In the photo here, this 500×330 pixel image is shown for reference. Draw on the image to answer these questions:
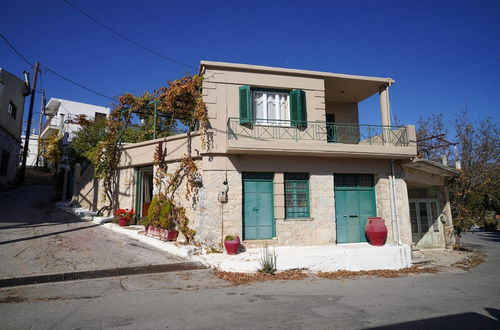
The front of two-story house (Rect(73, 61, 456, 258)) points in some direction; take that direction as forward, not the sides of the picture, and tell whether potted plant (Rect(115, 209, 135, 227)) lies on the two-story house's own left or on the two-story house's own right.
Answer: on the two-story house's own right

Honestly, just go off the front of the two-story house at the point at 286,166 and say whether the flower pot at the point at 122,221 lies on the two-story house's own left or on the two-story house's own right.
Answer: on the two-story house's own right

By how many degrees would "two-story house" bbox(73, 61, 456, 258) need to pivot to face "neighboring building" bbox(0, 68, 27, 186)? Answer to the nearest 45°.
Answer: approximately 135° to its right

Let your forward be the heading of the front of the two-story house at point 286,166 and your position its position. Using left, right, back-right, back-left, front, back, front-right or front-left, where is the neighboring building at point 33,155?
back-right

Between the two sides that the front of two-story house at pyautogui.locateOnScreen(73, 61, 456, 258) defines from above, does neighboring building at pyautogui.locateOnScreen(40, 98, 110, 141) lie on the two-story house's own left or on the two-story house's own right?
on the two-story house's own right

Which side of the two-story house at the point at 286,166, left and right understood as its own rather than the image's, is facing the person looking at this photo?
front

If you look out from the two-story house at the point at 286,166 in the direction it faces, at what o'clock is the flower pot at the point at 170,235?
The flower pot is roughly at 3 o'clock from the two-story house.

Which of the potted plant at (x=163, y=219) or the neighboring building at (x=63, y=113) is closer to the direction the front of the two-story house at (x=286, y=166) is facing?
the potted plant

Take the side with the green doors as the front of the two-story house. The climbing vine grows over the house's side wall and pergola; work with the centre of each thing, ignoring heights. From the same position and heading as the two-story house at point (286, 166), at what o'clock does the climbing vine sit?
The climbing vine is roughly at 3 o'clock from the two-story house.
